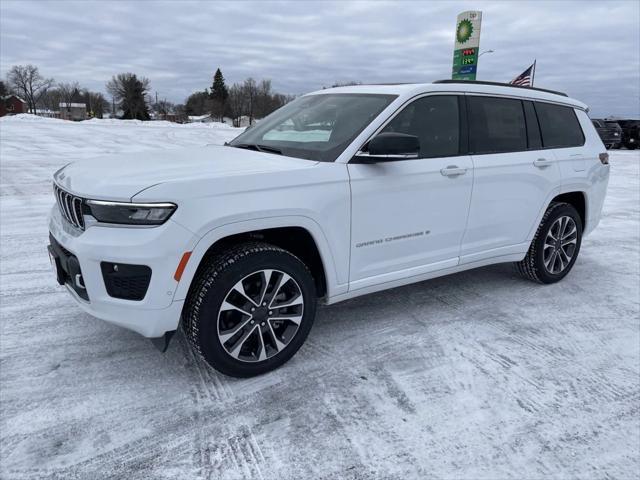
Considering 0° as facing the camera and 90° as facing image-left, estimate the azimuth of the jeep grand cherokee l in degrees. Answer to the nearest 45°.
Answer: approximately 45°

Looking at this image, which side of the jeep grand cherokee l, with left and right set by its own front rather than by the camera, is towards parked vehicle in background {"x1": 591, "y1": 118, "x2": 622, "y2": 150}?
back

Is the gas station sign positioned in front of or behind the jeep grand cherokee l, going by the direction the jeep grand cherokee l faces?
behind

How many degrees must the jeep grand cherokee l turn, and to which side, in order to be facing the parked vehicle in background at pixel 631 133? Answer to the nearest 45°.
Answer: approximately 180°

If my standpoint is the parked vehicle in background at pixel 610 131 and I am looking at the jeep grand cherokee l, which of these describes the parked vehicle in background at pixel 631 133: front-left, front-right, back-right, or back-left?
back-left
